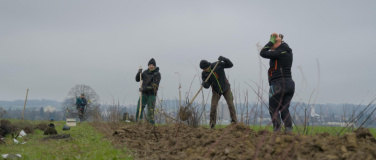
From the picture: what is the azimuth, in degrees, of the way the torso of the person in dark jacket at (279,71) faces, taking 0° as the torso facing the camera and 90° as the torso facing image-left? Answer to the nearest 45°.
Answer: approximately 90°

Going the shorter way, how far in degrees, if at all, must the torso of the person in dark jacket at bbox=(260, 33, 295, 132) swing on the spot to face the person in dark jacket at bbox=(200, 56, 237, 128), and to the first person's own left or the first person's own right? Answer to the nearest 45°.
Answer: approximately 45° to the first person's own right

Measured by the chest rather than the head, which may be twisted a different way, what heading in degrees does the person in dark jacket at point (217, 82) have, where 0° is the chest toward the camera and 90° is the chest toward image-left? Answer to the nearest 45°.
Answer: approximately 45°

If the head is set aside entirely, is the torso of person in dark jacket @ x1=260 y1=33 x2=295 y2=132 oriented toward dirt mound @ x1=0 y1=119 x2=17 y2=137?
yes
